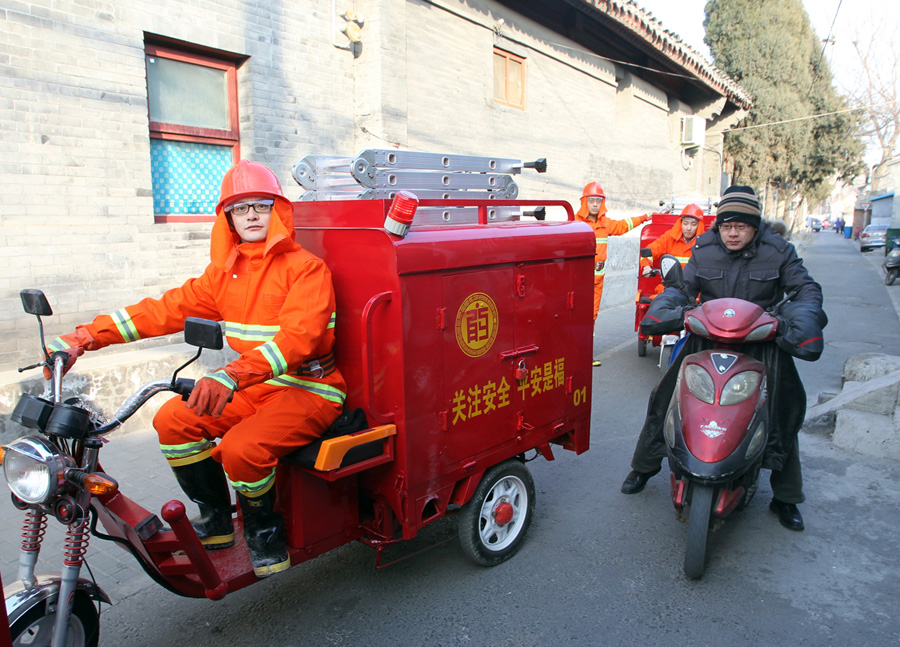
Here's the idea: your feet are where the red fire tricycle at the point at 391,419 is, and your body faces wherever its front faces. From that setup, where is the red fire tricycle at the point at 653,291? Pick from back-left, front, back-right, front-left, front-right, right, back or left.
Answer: back

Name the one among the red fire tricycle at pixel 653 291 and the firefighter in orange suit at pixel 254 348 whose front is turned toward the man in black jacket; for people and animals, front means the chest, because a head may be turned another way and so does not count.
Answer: the red fire tricycle

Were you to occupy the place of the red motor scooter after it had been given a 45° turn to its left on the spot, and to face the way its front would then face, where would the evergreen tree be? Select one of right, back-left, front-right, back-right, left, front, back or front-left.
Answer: back-left

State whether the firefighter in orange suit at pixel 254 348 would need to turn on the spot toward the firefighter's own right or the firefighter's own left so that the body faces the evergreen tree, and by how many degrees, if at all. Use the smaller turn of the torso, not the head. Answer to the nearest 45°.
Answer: approximately 180°

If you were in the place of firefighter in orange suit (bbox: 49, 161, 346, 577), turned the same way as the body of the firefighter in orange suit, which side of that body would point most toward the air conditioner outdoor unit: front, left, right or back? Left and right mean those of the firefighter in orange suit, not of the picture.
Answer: back

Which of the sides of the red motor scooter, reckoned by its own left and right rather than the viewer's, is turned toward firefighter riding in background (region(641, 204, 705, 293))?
back

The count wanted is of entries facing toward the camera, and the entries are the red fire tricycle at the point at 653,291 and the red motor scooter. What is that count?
2

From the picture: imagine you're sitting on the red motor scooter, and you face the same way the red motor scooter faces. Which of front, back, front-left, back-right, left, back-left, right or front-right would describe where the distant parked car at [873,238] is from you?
back

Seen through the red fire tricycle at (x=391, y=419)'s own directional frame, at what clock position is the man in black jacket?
The man in black jacket is roughly at 7 o'clock from the red fire tricycle.
